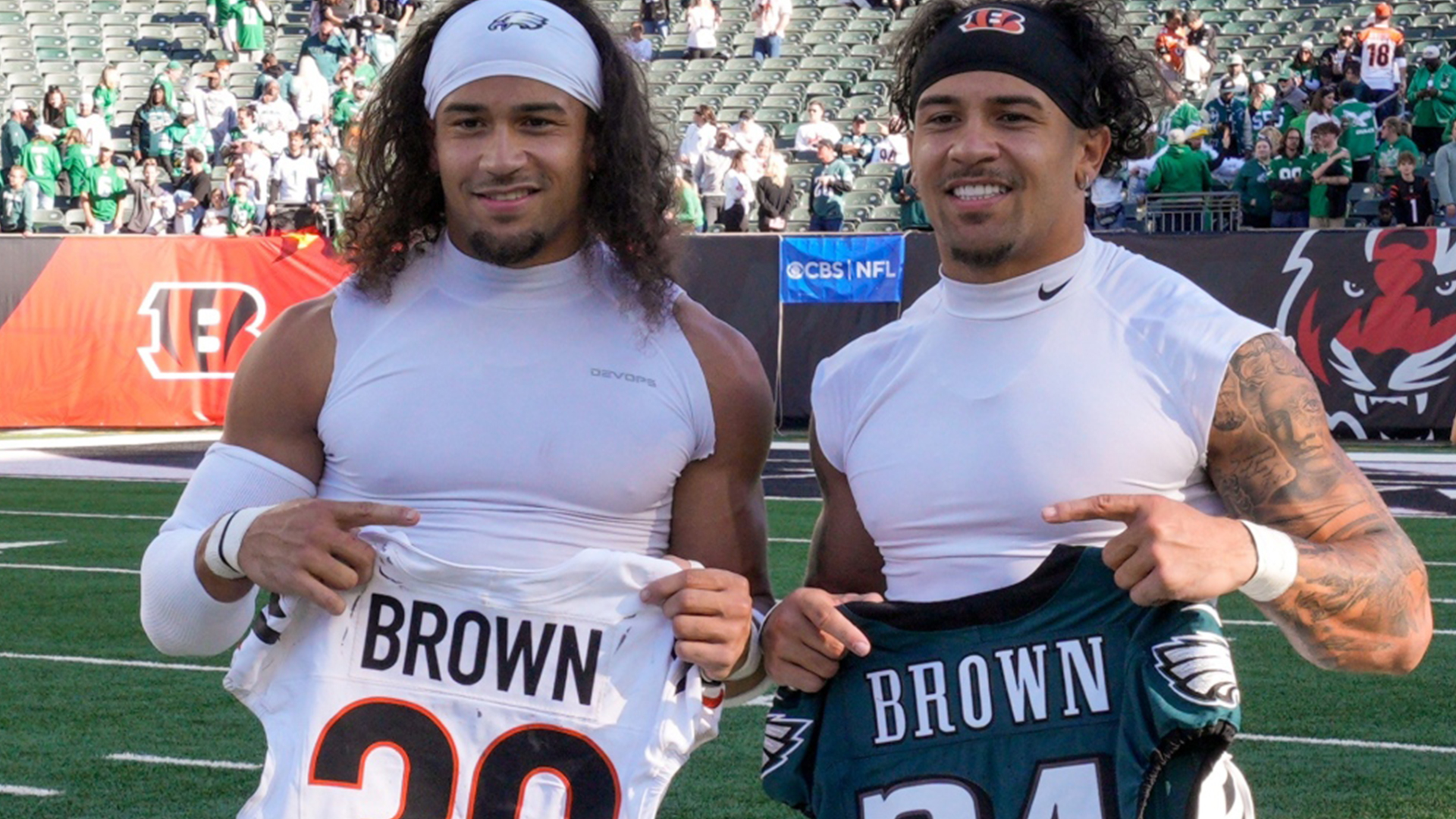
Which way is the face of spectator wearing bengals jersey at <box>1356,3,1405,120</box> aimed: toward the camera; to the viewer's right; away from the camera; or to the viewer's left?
away from the camera

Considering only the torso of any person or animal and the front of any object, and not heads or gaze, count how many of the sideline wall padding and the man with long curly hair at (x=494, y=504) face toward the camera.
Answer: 2

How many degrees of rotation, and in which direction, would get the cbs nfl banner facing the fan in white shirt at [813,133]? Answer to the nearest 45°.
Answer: approximately 180°

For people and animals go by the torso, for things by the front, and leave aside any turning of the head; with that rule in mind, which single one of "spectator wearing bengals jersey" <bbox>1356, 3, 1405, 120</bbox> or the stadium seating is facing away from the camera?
the spectator wearing bengals jersey

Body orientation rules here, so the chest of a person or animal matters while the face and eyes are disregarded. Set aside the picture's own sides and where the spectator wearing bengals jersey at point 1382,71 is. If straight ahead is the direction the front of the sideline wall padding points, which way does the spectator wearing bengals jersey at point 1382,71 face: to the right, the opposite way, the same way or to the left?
the opposite way

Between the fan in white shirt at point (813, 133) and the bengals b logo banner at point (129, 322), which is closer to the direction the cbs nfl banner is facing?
the bengals b logo banner

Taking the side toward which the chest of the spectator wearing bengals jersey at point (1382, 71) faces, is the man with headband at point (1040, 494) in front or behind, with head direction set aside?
behind

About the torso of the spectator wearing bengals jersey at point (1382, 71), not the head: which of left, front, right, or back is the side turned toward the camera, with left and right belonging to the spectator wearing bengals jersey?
back

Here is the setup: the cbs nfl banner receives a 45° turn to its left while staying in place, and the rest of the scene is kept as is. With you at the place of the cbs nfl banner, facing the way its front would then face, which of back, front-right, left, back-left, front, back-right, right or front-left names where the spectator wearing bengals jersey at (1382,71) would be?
left

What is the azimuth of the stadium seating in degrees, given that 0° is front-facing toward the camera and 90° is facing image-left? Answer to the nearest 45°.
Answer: approximately 0°

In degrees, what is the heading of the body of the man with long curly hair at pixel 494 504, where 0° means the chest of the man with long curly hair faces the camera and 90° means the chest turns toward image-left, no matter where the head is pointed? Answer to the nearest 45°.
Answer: approximately 0°
